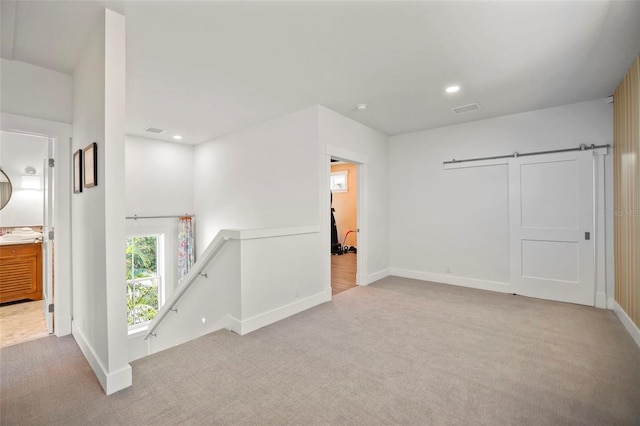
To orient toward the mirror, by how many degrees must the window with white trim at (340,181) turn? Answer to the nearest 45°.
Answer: approximately 45° to its right

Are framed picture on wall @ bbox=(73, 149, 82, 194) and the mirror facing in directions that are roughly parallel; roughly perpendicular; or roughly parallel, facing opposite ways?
roughly perpendicular

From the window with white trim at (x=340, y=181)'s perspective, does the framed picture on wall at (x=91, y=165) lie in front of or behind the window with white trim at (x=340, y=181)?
in front
